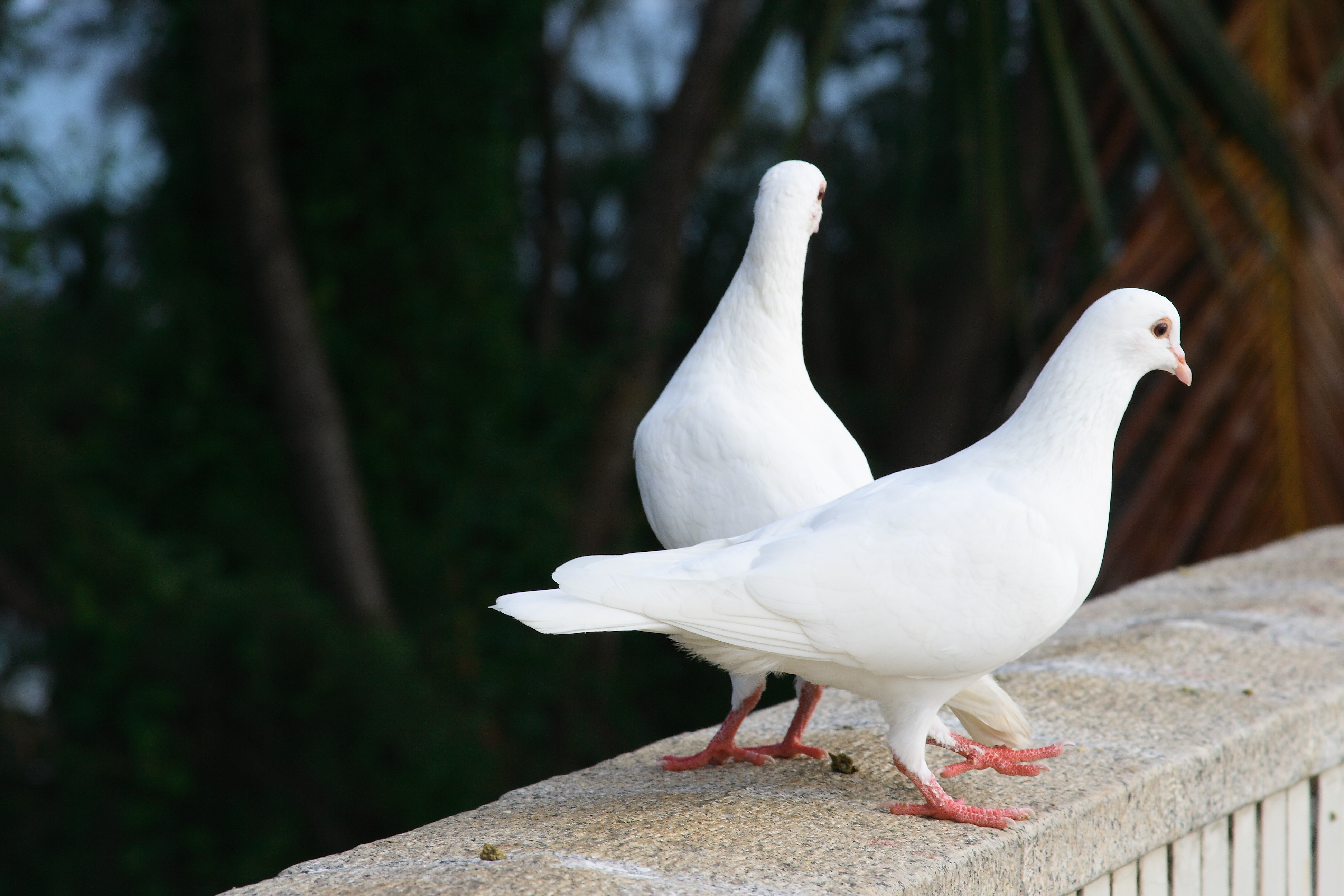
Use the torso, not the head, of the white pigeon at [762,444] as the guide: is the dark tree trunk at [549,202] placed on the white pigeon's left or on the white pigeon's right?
on the white pigeon's right

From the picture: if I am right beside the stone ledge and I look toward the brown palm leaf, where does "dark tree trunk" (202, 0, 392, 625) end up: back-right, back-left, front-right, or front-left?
front-left

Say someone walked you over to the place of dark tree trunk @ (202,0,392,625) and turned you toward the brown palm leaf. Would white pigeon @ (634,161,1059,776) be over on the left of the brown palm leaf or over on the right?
right

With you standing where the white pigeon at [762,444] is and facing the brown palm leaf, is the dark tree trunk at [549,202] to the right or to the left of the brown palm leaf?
left

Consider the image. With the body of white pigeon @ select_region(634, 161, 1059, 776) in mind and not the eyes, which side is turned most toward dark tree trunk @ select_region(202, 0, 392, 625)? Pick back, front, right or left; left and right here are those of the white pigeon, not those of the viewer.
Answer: right

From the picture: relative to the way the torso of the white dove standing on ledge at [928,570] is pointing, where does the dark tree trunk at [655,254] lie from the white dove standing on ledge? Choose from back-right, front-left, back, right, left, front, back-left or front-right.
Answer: left

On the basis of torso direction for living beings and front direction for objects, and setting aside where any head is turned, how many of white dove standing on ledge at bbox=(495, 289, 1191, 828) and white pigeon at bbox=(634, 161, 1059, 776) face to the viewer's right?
1

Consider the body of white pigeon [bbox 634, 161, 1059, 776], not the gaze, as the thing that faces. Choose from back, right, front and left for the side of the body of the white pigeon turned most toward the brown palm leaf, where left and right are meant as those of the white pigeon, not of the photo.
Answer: back

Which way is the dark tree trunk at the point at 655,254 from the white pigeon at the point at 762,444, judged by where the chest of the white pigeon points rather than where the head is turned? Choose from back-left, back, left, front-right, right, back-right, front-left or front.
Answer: front-right

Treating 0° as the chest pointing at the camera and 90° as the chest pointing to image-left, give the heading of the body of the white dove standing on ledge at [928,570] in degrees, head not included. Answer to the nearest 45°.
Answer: approximately 270°

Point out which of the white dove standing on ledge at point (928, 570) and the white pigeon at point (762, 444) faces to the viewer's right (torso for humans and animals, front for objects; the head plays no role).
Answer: the white dove standing on ledge
